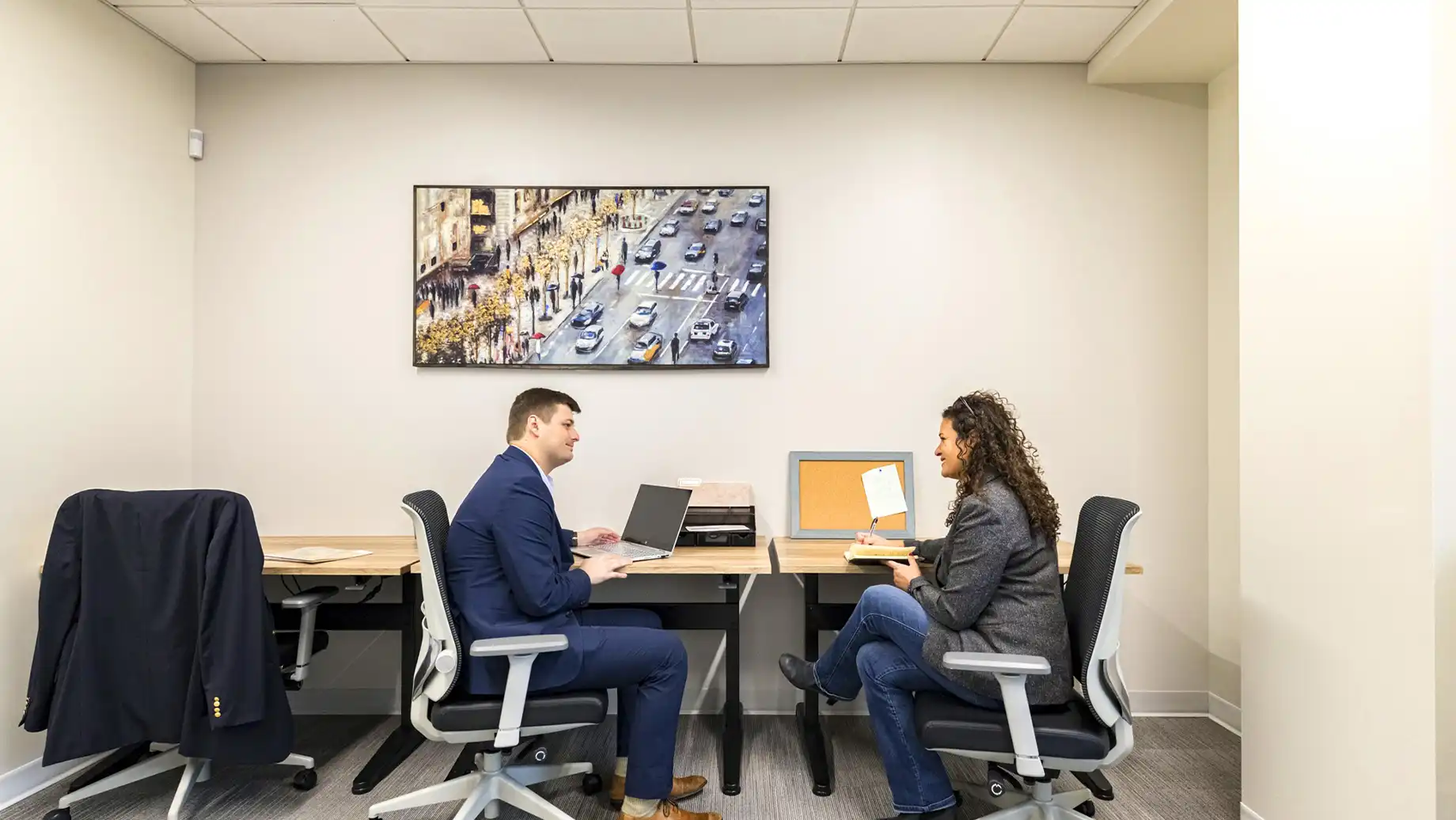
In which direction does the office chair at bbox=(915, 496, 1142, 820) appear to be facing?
to the viewer's left

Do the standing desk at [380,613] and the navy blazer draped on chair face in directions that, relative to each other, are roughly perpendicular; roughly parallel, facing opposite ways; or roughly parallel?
roughly parallel, facing opposite ways

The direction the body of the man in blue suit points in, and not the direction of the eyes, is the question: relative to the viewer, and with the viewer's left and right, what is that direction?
facing to the right of the viewer

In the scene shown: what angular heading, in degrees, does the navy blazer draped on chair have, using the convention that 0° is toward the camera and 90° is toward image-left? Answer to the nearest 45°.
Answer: approximately 180°

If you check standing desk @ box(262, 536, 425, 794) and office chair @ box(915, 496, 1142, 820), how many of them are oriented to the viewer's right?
0

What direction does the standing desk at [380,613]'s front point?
toward the camera

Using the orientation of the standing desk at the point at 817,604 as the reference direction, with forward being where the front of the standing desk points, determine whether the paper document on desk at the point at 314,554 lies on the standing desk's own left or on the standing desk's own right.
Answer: on the standing desk's own right

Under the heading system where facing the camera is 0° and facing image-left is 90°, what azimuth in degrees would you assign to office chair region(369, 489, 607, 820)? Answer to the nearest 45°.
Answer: approximately 270°

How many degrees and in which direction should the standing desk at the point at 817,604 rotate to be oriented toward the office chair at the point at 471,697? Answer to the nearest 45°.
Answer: approximately 45° to its right

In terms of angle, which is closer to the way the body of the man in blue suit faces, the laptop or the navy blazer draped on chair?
the laptop

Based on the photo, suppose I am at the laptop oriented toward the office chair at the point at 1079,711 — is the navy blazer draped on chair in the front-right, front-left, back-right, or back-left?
back-right

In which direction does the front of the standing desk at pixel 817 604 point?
toward the camera

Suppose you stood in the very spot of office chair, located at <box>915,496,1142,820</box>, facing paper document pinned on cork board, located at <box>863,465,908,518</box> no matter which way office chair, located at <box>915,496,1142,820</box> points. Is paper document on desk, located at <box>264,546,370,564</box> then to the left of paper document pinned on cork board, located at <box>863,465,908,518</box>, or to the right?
left

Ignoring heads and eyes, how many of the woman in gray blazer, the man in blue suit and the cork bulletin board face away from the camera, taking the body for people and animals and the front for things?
0

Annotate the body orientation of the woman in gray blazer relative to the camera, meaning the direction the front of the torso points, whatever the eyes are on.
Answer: to the viewer's left

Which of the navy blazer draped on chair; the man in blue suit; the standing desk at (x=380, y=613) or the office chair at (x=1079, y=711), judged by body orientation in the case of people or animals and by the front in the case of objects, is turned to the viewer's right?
the man in blue suit

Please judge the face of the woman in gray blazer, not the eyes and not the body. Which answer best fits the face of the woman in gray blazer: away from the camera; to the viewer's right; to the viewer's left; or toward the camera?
to the viewer's left

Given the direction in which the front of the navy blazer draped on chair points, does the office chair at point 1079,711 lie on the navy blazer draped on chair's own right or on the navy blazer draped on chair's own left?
on the navy blazer draped on chair's own right
